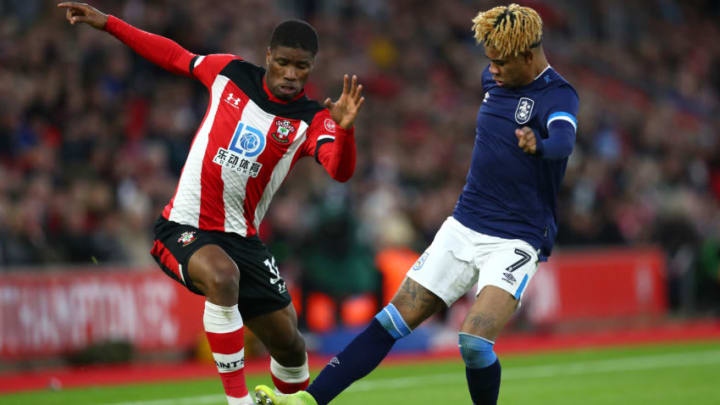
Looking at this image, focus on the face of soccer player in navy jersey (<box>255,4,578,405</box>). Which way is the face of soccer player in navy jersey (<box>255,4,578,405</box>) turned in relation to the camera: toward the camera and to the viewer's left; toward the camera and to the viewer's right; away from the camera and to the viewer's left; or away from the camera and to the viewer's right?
toward the camera and to the viewer's left

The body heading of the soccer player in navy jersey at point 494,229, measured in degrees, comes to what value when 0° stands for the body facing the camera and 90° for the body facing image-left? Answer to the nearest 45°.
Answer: approximately 45°
